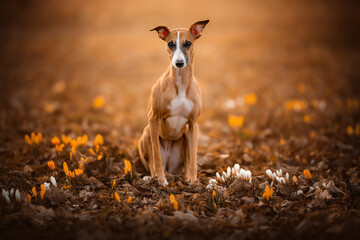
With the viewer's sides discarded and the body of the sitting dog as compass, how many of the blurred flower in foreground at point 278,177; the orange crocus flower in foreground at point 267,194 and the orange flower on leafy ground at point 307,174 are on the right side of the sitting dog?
0

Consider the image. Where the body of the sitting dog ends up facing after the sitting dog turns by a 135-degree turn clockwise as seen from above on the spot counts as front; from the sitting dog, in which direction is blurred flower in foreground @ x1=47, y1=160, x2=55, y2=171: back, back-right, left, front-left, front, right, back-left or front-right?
front-left

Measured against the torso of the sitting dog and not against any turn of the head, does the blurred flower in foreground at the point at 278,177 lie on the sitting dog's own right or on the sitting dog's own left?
on the sitting dog's own left

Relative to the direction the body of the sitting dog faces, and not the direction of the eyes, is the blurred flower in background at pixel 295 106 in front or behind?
behind

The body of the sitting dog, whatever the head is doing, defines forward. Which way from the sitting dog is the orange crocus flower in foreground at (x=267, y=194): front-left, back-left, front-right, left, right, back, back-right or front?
front-left

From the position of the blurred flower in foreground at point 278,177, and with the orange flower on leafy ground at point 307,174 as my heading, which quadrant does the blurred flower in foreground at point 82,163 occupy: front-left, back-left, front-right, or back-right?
back-left

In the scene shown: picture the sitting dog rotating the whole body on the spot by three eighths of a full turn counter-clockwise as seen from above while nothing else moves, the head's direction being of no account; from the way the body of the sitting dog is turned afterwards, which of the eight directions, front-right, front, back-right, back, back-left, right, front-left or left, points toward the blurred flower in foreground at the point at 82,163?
back-left

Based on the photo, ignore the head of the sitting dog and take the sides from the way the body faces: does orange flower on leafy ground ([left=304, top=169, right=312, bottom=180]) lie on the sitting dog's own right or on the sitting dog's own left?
on the sitting dog's own left

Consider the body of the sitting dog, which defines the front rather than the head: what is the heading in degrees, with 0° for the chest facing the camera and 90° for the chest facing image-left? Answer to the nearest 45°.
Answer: approximately 0°

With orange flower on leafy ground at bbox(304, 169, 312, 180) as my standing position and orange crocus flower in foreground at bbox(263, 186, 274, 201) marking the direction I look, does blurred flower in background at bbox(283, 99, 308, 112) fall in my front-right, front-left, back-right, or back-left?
back-right
